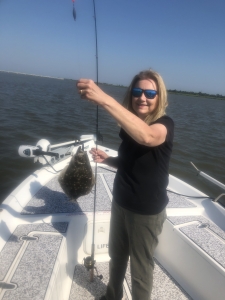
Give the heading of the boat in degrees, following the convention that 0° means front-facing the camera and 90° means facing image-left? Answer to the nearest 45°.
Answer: approximately 180°

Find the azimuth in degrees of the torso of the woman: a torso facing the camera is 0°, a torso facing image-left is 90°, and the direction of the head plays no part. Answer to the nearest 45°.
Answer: approximately 45°
